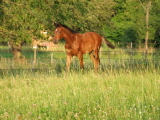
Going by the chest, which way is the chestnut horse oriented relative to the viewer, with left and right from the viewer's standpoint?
facing to the left of the viewer
